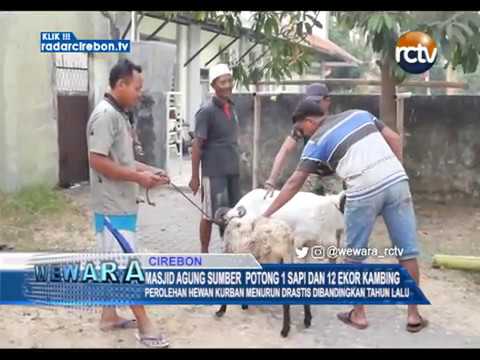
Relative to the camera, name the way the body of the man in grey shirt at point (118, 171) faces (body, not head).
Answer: to the viewer's right

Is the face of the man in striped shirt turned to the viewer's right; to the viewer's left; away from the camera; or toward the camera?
to the viewer's left

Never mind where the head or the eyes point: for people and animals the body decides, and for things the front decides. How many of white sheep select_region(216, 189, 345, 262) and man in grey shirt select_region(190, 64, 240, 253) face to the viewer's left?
1

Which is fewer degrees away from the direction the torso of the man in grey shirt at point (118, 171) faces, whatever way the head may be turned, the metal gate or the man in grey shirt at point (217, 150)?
the man in grey shirt

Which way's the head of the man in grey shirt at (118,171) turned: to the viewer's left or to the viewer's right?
to the viewer's right

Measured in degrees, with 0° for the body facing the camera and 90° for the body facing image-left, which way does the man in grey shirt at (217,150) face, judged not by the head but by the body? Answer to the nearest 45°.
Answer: approximately 315°

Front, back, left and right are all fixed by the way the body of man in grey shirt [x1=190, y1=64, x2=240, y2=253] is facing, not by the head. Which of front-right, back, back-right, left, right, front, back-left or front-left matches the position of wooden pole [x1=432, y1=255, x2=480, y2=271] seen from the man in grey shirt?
front-left

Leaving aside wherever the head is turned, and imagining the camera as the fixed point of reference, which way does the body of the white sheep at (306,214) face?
to the viewer's left

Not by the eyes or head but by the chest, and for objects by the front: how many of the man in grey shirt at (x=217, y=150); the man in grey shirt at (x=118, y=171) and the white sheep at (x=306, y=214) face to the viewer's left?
1
